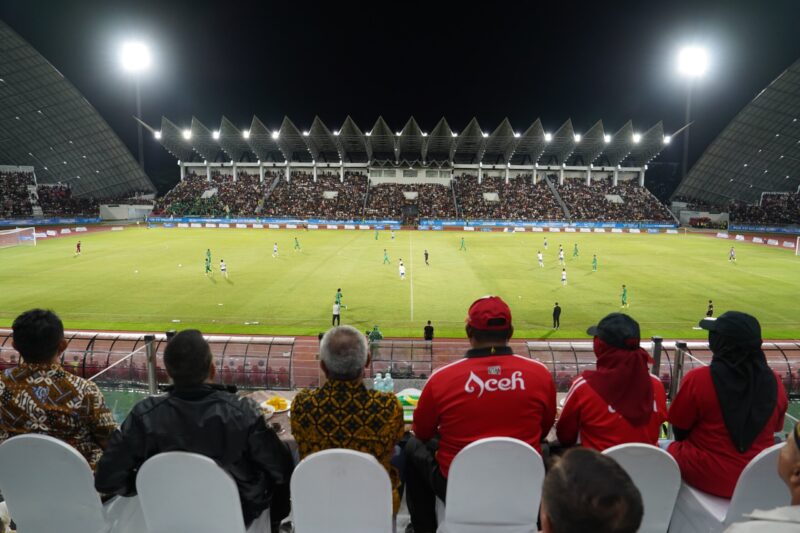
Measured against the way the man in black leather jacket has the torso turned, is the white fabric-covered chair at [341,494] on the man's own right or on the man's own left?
on the man's own right

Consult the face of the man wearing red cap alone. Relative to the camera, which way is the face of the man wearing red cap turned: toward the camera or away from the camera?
away from the camera

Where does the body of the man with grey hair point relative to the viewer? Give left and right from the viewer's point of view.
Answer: facing away from the viewer

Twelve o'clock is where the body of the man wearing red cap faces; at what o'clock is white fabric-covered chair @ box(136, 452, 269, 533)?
The white fabric-covered chair is roughly at 8 o'clock from the man wearing red cap.

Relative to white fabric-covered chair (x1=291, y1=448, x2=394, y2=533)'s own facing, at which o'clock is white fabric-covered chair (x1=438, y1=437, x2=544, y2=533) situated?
white fabric-covered chair (x1=438, y1=437, x2=544, y2=533) is roughly at 3 o'clock from white fabric-covered chair (x1=291, y1=448, x2=394, y2=533).

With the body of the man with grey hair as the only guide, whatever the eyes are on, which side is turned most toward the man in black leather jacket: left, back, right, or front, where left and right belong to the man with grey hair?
left

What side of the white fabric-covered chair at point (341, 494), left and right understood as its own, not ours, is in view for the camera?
back

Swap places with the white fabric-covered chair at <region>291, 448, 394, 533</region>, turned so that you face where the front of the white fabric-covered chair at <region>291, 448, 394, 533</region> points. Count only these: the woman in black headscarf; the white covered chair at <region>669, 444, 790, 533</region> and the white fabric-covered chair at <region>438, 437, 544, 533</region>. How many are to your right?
3

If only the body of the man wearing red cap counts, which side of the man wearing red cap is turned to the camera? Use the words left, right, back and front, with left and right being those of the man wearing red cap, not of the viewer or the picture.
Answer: back

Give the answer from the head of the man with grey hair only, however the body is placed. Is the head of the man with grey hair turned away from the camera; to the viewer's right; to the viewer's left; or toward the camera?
away from the camera

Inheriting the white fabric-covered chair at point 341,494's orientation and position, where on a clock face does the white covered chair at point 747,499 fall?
the white covered chair at point 747,499 is roughly at 3 o'clock from the white fabric-covered chair at point 341,494.

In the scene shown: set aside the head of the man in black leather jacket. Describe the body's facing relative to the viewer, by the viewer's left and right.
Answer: facing away from the viewer
